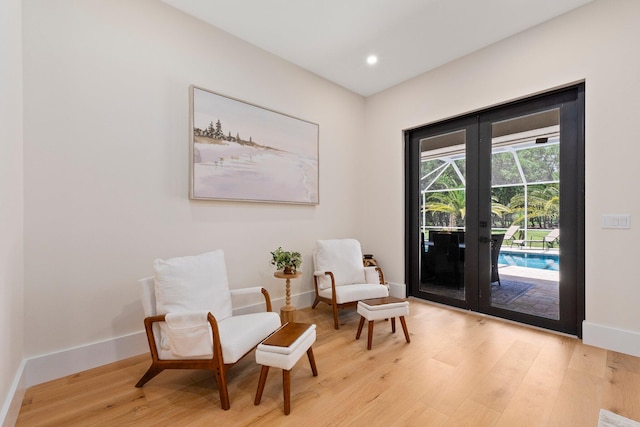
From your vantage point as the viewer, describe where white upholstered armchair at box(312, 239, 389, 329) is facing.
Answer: facing the viewer and to the right of the viewer

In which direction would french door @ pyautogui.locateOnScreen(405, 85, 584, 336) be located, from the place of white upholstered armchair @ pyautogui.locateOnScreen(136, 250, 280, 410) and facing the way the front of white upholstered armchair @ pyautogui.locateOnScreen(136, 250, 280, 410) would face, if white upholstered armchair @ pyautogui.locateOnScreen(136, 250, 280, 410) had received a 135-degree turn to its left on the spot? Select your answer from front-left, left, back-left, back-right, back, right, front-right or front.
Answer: right

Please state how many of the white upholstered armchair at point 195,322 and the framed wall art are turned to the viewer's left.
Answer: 0

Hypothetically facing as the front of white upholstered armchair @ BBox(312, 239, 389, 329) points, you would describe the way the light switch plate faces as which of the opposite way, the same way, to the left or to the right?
to the right

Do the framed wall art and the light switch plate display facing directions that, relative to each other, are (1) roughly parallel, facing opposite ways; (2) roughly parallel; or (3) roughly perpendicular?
roughly perpendicular

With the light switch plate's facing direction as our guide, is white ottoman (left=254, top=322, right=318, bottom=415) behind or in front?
in front

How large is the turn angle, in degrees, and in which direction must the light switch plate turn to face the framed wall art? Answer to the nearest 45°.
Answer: approximately 45° to its right

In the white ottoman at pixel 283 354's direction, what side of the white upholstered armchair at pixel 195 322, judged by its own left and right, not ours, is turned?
front

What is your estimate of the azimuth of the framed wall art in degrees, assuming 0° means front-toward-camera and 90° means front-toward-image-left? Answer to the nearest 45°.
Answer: approximately 315°

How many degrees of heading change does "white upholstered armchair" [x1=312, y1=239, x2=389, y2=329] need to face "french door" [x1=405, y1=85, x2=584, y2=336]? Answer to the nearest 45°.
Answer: approximately 45° to its left

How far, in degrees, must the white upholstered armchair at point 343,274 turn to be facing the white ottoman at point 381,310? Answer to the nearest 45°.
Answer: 0° — it already faces it

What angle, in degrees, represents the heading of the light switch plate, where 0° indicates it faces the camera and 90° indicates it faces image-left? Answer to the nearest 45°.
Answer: approximately 0°

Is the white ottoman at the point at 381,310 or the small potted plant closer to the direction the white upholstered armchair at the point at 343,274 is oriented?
the white ottoman

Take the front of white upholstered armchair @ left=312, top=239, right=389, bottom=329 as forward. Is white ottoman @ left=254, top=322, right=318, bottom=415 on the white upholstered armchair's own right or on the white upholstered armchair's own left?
on the white upholstered armchair's own right

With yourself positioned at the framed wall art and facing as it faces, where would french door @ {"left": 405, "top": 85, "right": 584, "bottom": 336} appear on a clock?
The french door is roughly at 11 o'clock from the framed wall art.
